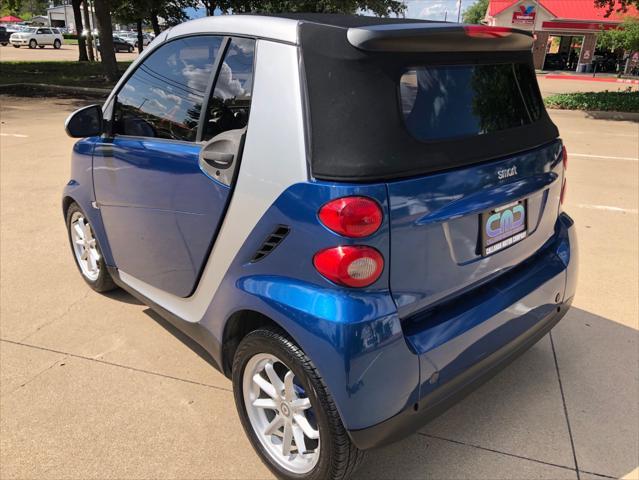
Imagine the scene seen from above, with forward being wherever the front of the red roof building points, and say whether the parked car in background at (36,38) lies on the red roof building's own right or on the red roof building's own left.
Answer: on the red roof building's own right

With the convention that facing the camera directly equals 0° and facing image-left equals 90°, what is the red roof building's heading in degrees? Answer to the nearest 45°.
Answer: approximately 0°

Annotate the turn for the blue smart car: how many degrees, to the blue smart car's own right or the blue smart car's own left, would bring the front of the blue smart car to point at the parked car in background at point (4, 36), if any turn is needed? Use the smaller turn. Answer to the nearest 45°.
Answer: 0° — it already faces it

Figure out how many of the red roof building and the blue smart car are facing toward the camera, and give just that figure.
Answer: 1

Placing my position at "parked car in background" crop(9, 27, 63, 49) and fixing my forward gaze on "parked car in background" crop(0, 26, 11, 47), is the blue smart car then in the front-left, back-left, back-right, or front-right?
back-left

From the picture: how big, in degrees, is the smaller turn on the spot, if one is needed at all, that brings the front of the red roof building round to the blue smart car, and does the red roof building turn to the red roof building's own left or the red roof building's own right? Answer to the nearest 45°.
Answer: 0° — it already faces it

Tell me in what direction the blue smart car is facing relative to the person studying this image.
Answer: facing away from the viewer and to the left of the viewer
